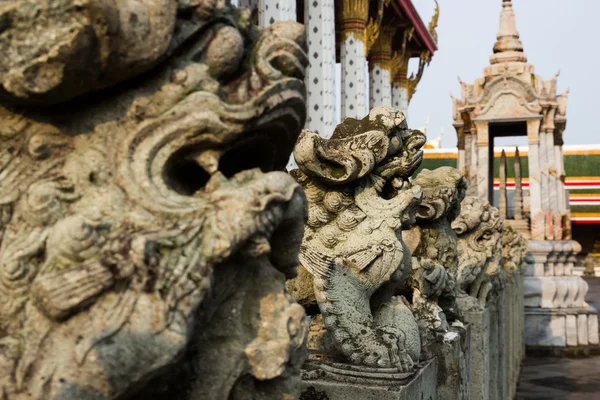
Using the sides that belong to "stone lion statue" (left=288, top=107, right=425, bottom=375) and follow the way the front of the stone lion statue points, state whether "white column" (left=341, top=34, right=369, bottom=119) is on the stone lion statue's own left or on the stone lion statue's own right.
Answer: on the stone lion statue's own left

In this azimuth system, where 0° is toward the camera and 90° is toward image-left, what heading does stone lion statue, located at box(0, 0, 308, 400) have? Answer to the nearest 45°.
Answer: approximately 270°

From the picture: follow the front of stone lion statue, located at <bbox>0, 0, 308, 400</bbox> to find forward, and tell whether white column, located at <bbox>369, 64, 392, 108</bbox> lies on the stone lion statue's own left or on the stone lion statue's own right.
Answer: on the stone lion statue's own left

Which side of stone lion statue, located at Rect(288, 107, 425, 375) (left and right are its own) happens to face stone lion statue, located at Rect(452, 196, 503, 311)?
left

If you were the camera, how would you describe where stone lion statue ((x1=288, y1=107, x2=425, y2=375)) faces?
facing to the right of the viewer

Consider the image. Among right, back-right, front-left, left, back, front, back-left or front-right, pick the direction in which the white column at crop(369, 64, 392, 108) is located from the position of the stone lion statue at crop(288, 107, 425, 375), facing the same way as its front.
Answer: left

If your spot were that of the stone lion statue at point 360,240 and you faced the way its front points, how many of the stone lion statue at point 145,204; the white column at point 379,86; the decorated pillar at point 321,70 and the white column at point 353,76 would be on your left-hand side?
3

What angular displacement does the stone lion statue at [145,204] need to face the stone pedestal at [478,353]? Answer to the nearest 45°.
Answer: approximately 45° to its left

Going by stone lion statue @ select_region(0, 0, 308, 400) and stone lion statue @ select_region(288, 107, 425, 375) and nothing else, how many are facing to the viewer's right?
2

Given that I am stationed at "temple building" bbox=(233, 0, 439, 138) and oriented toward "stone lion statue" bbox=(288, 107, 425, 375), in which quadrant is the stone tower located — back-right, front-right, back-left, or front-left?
back-left
